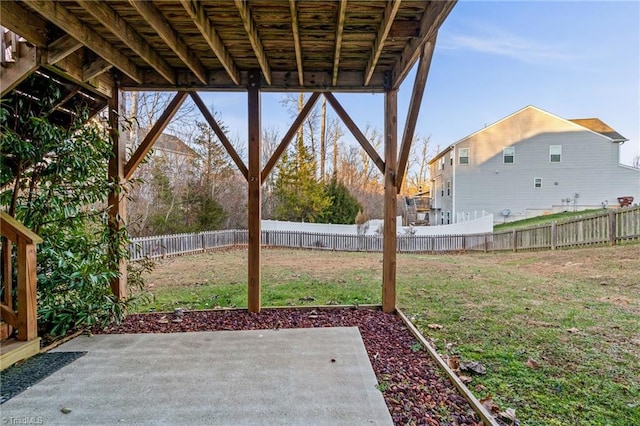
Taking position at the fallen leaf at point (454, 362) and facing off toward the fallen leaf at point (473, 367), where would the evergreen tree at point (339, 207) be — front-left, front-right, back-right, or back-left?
back-left

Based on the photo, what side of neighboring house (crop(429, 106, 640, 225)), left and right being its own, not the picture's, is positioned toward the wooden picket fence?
right

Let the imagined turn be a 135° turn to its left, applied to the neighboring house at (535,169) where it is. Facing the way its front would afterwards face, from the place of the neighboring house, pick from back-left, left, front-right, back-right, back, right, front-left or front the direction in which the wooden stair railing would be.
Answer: back-left

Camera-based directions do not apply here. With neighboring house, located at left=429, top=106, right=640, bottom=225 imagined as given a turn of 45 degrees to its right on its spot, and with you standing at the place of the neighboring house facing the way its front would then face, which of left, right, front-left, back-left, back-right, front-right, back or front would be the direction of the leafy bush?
front-right

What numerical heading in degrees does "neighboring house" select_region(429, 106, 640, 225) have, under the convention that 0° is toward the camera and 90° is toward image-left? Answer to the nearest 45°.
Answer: approximately 270°

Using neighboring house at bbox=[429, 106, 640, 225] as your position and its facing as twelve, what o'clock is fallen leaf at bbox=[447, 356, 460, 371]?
The fallen leaf is roughly at 3 o'clock from the neighboring house.
